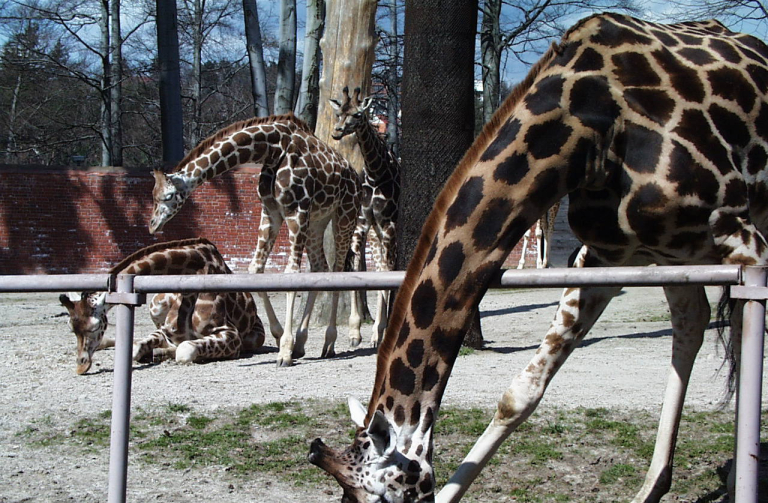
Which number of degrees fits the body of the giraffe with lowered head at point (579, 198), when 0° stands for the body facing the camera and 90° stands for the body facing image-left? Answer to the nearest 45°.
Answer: approximately 90°

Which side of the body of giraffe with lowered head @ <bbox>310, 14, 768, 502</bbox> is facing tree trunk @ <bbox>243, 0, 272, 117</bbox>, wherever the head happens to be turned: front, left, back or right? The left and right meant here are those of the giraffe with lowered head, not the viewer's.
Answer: right

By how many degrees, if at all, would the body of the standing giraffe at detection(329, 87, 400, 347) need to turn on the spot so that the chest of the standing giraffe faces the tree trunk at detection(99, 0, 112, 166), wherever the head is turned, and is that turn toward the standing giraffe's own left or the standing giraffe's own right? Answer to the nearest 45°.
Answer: approximately 90° to the standing giraffe's own right

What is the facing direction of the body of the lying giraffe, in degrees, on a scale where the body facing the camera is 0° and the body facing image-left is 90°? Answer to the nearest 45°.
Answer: approximately 45°

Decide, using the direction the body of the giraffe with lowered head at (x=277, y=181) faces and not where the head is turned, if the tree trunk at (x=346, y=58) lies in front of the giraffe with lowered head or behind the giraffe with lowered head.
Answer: behind

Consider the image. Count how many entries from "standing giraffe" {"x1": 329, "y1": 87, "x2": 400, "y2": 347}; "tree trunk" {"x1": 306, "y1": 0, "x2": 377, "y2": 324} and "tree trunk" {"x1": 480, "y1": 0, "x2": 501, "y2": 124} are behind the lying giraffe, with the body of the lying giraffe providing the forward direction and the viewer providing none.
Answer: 3

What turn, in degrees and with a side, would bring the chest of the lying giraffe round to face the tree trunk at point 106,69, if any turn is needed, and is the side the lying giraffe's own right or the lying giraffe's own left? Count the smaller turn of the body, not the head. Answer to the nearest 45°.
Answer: approximately 135° to the lying giraffe's own right

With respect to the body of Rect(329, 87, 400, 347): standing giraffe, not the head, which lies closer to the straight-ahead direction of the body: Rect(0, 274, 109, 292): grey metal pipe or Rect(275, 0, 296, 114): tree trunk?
the grey metal pipe

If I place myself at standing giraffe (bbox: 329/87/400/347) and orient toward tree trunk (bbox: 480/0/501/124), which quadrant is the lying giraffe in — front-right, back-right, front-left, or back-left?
back-left

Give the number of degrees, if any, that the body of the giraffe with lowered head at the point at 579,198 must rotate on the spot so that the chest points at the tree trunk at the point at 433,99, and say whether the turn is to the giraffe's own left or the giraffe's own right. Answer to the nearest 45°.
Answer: approximately 90° to the giraffe's own right
